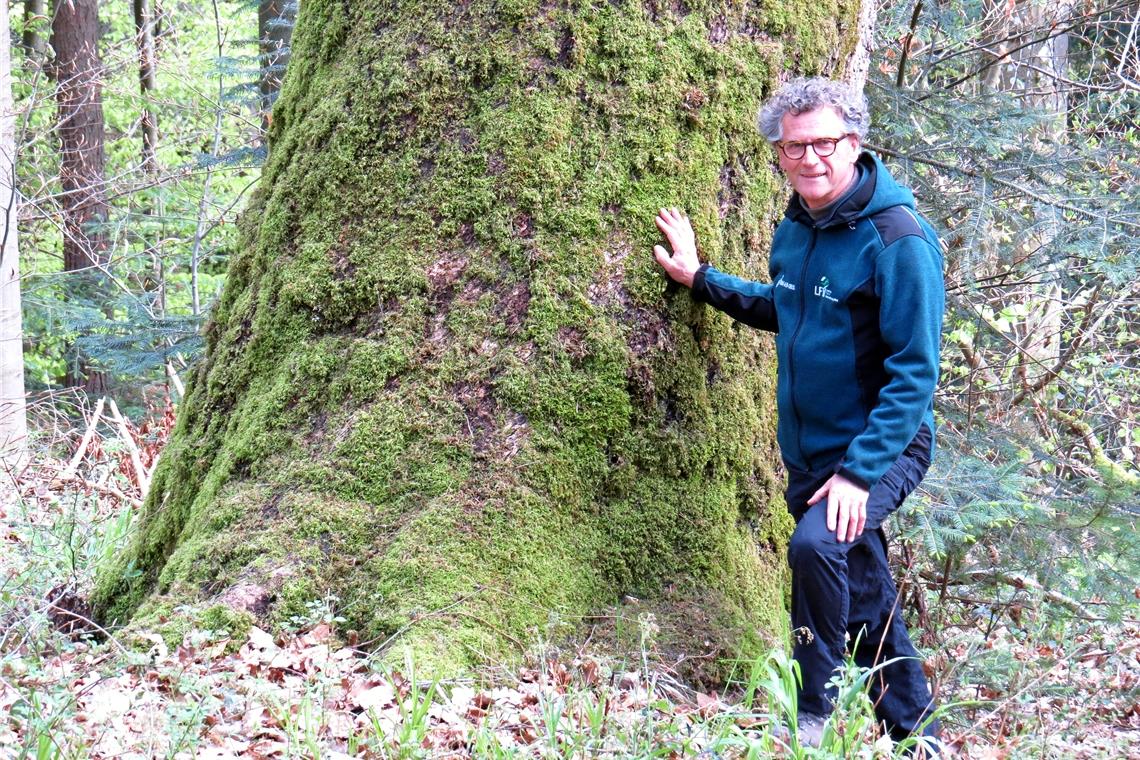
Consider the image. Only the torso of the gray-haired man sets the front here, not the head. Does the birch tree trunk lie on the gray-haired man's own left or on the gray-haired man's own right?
on the gray-haired man's own right

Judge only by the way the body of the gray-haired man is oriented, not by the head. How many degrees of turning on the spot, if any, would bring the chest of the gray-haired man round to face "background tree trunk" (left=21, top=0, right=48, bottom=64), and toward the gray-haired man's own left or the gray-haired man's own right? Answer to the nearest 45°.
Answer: approximately 90° to the gray-haired man's own right

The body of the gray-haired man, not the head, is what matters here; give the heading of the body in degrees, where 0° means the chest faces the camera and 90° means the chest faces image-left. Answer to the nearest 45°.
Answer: approximately 45°

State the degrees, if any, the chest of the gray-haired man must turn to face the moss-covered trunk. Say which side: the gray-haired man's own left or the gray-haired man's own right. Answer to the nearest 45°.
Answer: approximately 45° to the gray-haired man's own right

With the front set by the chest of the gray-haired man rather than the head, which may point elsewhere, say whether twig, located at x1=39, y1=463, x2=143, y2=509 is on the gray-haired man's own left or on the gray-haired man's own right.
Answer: on the gray-haired man's own right

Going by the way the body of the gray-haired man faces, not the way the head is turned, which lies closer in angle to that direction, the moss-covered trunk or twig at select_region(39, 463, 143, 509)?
the moss-covered trunk

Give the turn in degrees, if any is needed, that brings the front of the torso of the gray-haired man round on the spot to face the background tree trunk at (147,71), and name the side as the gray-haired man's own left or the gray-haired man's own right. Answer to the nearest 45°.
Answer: approximately 90° to the gray-haired man's own right

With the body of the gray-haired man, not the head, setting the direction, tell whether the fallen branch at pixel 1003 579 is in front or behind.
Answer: behind

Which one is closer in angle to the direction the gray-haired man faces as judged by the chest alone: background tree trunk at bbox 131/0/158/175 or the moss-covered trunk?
the moss-covered trunk

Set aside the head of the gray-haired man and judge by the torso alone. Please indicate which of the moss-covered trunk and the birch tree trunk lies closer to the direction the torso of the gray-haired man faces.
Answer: the moss-covered trunk

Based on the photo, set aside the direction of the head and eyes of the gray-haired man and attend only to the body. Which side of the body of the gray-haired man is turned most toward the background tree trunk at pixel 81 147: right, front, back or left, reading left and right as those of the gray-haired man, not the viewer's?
right
